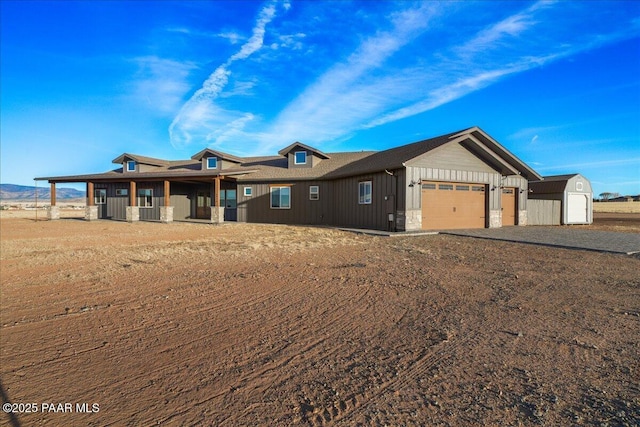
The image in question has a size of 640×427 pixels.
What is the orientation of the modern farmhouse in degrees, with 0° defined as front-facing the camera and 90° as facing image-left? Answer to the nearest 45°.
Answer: approximately 45°

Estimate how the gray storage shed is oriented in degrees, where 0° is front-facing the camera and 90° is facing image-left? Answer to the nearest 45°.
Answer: approximately 315°

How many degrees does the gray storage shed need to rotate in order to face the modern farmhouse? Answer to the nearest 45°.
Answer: approximately 90° to its right

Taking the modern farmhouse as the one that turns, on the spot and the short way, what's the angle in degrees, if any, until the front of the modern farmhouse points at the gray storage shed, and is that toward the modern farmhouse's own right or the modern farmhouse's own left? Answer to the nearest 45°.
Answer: approximately 135° to the modern farmhouse's own left

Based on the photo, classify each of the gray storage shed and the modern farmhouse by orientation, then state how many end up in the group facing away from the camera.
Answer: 0
